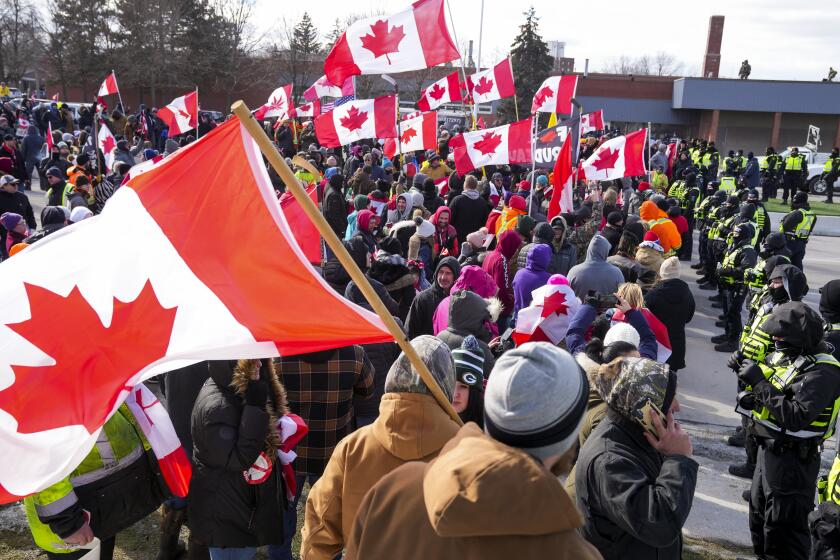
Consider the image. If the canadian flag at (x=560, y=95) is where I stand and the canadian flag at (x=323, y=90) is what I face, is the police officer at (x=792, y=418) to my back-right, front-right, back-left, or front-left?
back-left

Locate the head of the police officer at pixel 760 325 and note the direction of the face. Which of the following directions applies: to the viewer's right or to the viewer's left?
to the viewer's left

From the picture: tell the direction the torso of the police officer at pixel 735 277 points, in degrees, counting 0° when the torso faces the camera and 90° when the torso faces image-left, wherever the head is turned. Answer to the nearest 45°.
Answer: approximately 90°

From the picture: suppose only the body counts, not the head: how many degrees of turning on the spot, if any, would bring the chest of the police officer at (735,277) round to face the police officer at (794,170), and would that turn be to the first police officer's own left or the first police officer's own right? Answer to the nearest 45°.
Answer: approximately 90° to the first police officer's own right

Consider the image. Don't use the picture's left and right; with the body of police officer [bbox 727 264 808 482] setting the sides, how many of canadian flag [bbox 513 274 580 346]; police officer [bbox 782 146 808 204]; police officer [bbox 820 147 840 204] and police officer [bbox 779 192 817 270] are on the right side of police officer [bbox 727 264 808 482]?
3

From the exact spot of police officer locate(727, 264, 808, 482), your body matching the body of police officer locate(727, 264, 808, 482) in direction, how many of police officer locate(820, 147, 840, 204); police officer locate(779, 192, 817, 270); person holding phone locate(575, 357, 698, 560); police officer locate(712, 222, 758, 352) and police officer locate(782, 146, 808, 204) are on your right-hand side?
4

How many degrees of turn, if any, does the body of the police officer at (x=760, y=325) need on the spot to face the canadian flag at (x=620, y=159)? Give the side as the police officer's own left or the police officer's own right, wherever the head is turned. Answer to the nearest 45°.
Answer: approximately 45° to the police officer's own right

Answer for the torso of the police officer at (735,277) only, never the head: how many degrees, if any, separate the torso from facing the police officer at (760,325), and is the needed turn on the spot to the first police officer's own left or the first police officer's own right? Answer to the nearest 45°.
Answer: approximately 90° to the first police officer's own left

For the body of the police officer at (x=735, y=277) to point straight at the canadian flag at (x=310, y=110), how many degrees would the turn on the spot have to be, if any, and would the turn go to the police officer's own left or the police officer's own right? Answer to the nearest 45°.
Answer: approximately 45° to the police officer's own right

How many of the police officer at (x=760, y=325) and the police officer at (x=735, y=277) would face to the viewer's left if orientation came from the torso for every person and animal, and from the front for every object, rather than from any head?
2

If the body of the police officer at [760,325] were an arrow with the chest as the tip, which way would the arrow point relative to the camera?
to the viewer's left
